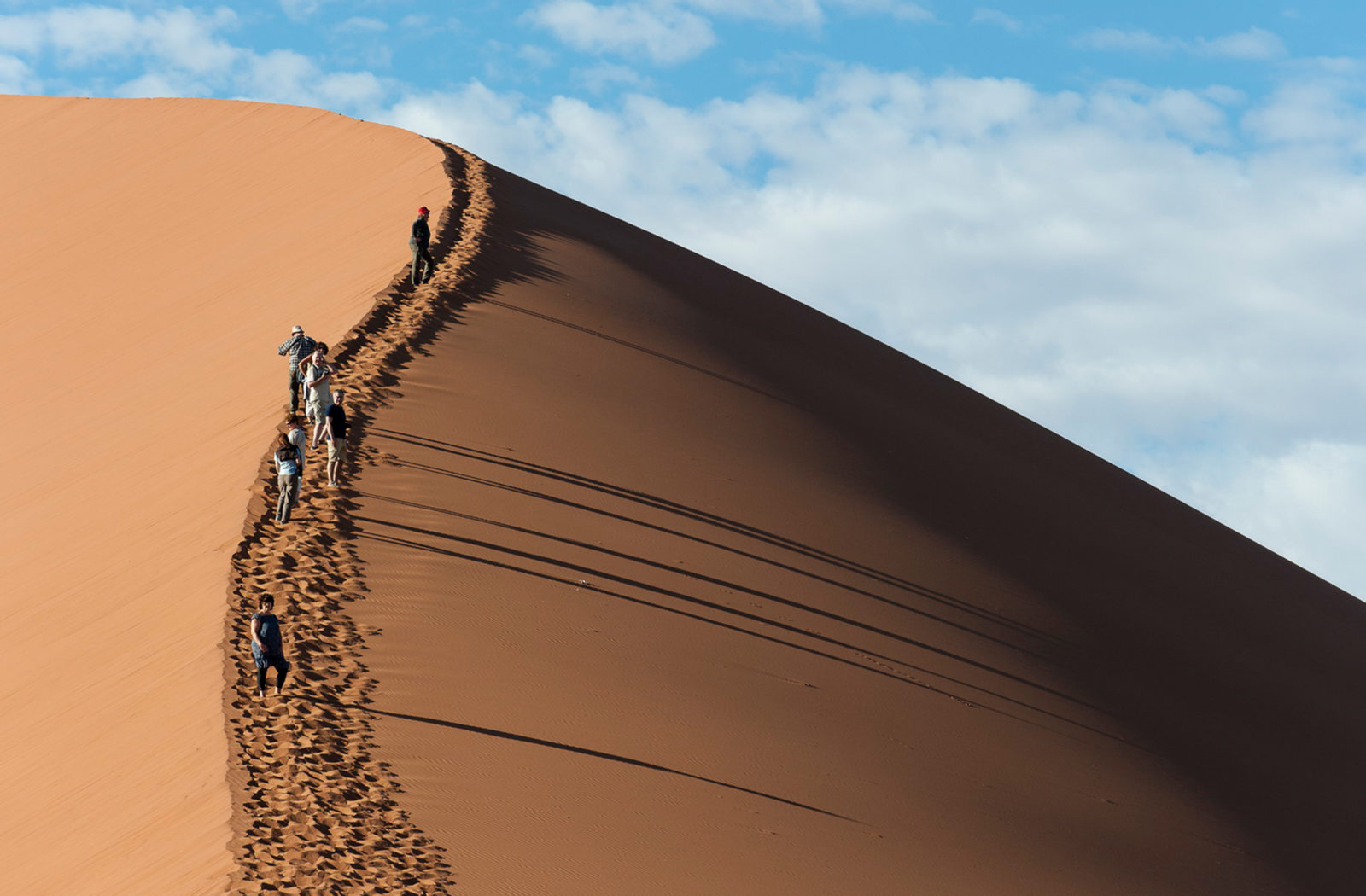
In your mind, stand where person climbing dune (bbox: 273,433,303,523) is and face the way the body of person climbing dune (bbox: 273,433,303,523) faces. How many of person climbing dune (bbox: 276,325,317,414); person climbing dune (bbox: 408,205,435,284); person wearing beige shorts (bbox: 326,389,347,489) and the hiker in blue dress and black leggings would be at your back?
1

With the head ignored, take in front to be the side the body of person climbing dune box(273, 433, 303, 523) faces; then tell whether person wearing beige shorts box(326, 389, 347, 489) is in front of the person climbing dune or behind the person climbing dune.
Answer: in front

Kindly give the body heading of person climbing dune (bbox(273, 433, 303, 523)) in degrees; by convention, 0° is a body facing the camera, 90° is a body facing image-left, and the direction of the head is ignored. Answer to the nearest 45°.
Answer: approximately 180°

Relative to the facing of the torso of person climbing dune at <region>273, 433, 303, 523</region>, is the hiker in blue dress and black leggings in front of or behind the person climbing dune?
behind

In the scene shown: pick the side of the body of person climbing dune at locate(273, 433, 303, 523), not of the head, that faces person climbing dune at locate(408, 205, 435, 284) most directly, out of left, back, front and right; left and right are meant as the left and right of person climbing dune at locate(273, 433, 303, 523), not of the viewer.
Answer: front

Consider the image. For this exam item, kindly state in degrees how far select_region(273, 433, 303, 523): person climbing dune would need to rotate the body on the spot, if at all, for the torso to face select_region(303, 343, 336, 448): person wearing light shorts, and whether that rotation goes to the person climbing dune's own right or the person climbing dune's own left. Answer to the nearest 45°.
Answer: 0° — they already face them

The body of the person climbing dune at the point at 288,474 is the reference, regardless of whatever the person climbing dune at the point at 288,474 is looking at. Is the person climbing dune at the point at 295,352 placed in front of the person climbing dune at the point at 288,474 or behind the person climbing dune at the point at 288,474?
in front

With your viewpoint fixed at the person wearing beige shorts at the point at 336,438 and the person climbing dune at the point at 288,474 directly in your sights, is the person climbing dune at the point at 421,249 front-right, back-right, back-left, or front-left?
back-right
